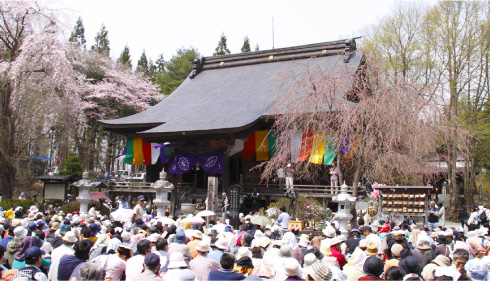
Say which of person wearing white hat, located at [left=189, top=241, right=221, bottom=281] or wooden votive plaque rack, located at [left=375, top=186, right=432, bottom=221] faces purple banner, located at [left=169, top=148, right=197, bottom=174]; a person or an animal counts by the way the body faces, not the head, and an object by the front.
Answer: the person wearing white hat

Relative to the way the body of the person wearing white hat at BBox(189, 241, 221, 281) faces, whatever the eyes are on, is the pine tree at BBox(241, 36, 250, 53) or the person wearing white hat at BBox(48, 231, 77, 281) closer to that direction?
the pine tree

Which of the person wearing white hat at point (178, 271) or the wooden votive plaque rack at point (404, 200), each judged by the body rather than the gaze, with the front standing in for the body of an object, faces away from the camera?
the person wearing white hat

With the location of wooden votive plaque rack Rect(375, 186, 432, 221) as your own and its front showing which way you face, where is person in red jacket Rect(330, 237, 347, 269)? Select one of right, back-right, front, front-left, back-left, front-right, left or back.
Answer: front

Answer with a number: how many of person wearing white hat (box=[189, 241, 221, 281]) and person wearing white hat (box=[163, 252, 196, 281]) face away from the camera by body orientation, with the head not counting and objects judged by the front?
2

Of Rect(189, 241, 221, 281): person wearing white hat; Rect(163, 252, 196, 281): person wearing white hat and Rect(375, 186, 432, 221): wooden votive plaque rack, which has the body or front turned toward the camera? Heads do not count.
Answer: the wooden votive plaque rack

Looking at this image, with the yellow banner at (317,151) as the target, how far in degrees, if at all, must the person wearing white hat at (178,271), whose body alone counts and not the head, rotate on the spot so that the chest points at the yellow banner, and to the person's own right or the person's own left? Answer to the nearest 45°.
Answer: approximately 45° to the person's own right

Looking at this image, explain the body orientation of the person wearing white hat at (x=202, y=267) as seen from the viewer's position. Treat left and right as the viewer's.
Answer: facing away from the viewer

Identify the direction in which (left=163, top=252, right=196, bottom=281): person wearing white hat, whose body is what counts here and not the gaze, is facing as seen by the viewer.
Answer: away from the camera

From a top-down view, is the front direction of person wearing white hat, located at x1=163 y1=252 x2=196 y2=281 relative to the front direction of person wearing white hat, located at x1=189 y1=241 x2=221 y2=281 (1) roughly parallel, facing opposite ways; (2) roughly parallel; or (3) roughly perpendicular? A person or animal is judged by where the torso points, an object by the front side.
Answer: roughly parallel

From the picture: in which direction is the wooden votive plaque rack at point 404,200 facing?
toward the camera

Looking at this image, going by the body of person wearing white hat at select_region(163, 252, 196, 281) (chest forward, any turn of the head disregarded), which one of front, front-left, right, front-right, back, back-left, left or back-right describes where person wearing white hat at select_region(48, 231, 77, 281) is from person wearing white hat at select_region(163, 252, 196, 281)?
front-left

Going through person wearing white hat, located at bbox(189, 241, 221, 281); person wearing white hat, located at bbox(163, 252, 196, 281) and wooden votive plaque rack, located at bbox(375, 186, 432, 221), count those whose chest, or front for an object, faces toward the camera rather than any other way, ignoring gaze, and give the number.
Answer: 1

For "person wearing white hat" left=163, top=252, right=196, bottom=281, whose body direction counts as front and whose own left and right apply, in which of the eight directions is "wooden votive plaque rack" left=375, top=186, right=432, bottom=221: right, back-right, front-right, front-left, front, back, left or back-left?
front-right

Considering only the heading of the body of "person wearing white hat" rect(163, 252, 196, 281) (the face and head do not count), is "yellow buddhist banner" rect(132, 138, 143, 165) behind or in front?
in front

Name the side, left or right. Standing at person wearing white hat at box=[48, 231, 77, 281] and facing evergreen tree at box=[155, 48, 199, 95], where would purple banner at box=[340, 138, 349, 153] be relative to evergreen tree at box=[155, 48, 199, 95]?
right

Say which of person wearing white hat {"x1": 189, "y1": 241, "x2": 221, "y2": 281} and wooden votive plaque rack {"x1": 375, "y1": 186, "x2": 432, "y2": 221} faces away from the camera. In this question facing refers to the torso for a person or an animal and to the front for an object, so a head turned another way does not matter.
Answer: the person wearing white hat
